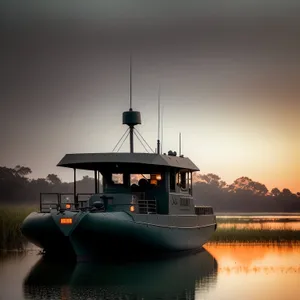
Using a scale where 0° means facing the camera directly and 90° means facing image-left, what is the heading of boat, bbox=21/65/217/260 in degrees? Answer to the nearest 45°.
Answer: approximately 45°
